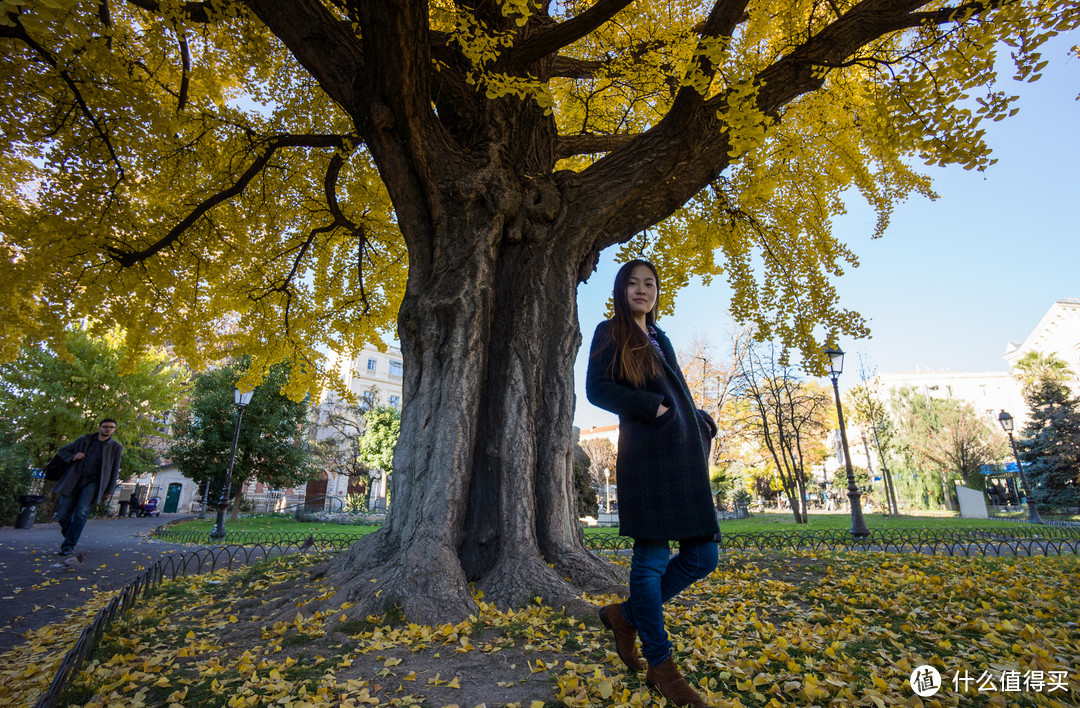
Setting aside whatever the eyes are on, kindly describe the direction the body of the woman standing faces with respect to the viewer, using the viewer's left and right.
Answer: facing the viewer and to the right of the viewer

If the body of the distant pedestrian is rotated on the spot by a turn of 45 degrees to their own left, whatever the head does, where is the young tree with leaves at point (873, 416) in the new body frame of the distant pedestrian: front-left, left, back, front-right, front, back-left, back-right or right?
front-left

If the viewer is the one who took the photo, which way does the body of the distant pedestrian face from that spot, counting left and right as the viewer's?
facing the viewer

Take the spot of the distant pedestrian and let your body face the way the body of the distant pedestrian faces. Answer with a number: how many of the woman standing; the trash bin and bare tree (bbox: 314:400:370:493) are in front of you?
1

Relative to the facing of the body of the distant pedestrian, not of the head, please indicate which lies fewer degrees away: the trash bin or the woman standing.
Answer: the woman standing

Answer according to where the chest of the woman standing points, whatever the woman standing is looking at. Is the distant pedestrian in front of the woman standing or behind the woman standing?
behind

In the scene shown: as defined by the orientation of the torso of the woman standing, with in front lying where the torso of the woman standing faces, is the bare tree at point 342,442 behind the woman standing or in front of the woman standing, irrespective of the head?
behind

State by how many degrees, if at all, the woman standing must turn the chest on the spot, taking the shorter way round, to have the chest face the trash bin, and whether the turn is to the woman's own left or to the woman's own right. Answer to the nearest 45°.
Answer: approximately 180°

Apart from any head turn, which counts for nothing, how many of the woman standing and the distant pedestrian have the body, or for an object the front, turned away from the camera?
0

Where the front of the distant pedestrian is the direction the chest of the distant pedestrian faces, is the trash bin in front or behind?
behind
